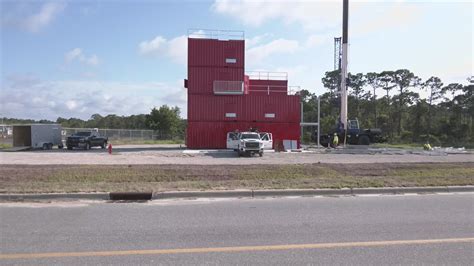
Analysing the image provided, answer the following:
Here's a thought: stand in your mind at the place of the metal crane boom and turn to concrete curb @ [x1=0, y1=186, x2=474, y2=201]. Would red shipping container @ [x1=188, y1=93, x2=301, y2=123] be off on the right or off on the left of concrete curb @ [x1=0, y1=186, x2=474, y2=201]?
right

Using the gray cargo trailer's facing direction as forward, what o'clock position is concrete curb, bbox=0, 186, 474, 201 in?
The concrete curb is roughly at 4 o'clock from the gray cargo trailer.

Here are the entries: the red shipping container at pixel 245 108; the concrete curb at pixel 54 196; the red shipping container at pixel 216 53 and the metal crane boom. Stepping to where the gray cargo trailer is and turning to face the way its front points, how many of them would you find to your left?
0

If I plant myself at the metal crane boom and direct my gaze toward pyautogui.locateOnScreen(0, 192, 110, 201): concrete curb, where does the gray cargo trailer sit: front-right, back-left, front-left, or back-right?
front-right

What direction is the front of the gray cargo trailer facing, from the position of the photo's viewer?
facing away from the viewer and to the right of the viewer

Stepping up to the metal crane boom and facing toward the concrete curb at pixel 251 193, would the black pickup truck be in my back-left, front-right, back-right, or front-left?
front-right

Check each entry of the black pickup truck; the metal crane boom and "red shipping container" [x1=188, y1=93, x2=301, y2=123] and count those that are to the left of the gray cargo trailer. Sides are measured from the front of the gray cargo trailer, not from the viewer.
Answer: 0

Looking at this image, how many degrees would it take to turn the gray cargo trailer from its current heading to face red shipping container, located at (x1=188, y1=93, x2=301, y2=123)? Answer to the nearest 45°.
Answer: approximately 45° to its right

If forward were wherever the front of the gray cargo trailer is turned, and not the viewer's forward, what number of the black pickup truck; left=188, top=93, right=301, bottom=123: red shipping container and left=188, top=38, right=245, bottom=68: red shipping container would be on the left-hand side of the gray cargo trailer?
0

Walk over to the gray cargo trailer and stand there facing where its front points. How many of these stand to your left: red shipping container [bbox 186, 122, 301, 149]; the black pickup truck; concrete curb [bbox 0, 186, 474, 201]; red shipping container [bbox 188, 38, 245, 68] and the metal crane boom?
0

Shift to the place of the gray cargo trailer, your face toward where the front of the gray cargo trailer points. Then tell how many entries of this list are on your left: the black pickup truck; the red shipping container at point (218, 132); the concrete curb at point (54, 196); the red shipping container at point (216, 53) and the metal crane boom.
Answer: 0

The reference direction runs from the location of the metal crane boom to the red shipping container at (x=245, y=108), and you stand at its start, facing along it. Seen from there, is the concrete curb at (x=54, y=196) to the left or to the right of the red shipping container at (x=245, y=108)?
left
